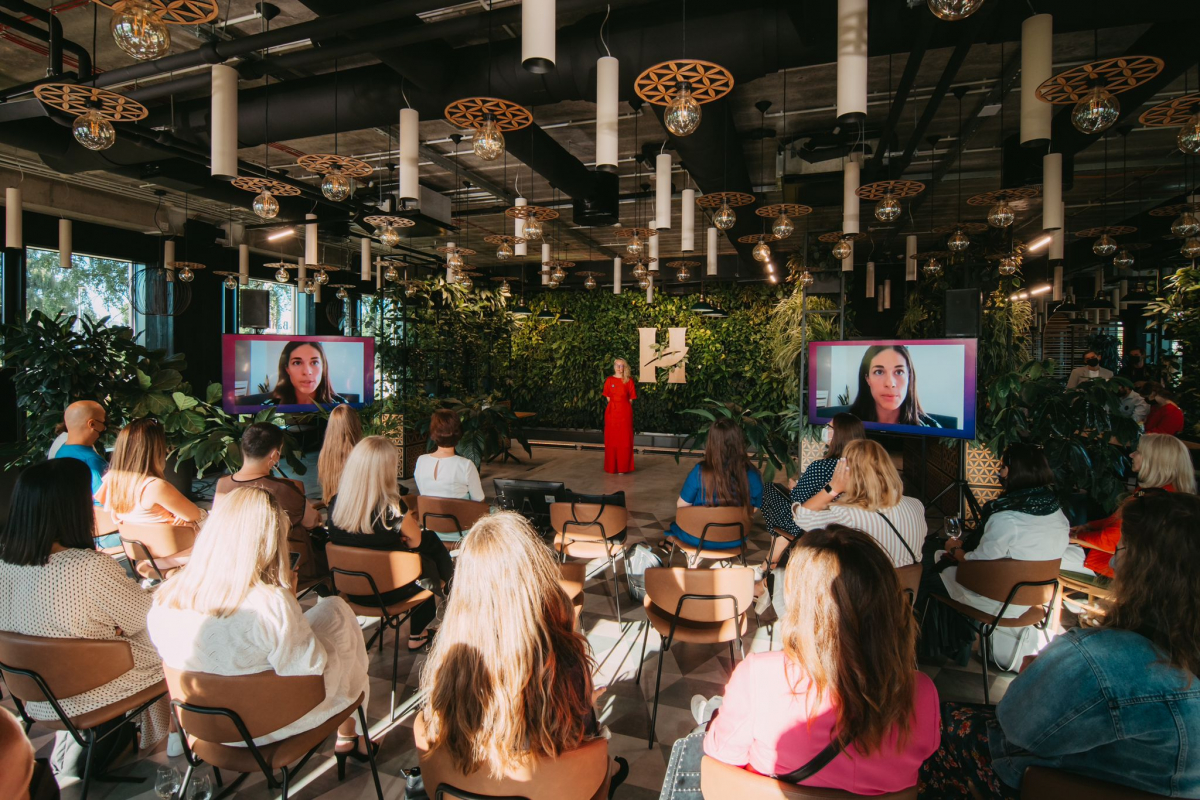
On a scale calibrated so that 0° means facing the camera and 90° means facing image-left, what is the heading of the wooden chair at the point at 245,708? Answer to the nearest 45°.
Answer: approximately 225°

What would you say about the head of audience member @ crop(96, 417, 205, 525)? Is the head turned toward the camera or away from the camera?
away from the camera

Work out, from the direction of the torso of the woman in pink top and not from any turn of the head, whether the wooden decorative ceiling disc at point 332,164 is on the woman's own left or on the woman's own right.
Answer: on the woman's own left

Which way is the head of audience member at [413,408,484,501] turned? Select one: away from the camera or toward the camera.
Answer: away from the camera

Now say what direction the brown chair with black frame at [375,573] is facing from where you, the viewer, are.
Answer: facing away from the viewer and to the right of the viewer

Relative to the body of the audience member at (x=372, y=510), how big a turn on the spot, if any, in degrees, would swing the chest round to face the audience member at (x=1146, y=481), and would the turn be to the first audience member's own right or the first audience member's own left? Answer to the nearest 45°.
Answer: approximately 45° to the first audience member's own right

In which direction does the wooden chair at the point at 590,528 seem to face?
away from the camera

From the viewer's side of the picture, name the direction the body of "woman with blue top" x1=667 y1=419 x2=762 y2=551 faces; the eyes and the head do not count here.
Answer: away from the camera

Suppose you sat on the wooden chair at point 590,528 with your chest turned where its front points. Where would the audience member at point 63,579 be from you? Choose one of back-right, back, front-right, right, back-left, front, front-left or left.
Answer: back-left

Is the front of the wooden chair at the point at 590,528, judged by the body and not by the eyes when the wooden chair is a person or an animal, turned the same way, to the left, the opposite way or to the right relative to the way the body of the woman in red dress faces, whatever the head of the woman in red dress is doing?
the opposite way

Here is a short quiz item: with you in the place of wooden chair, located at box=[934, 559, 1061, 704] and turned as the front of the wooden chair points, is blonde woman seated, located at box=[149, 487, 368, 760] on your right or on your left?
on your left

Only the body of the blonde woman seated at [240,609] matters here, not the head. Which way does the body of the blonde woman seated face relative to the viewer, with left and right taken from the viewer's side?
facing away from the viewer and to the right of the viewer
